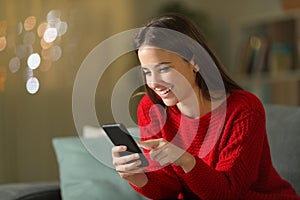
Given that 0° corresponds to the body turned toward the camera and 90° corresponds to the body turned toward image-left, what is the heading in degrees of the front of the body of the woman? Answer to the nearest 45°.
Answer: approximately 45°
